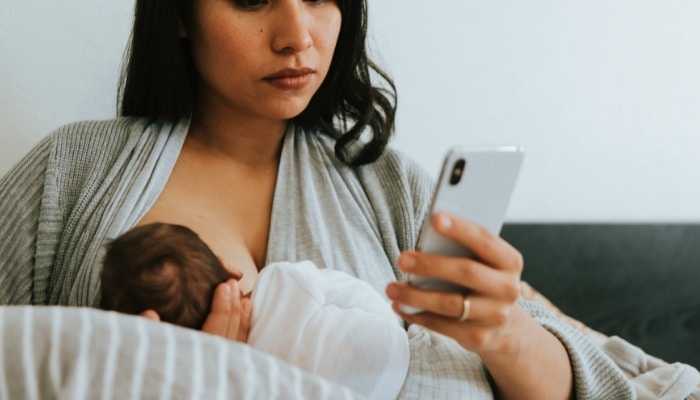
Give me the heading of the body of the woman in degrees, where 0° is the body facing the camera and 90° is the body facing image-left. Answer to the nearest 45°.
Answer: approximately 0°
